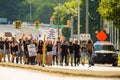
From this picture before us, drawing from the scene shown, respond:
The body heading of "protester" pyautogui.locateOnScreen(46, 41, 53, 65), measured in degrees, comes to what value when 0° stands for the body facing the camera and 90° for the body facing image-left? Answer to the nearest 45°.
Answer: approximately 0°

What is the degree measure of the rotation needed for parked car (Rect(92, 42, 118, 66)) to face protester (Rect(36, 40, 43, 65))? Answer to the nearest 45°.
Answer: approximately 45° to its right

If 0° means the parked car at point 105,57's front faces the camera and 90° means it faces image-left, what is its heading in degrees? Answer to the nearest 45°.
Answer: approximately 0°

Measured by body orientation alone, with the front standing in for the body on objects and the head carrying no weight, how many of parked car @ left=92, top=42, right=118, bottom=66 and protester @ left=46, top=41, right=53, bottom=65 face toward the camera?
2
